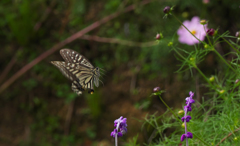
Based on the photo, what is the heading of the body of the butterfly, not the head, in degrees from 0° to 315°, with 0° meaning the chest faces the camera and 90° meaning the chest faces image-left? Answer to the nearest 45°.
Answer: approximately 270°

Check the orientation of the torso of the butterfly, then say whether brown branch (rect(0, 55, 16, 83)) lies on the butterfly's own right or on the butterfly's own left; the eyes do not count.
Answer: on the butterfly's own left

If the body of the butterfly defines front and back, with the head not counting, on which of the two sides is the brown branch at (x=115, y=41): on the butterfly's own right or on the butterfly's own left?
on the butterfly's own left
